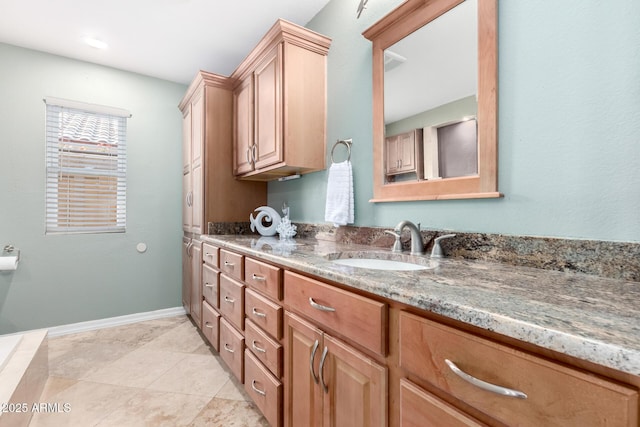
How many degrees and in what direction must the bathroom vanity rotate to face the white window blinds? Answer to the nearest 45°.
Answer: approximately 45° to its right

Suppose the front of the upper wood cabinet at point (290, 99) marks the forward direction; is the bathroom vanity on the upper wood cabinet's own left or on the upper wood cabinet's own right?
on the upper wood cabinet's own left

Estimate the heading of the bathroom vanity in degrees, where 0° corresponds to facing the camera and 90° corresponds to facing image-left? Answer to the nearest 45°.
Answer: approximately 45°

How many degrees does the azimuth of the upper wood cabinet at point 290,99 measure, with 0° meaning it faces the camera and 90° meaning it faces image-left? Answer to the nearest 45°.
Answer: approximately 45°

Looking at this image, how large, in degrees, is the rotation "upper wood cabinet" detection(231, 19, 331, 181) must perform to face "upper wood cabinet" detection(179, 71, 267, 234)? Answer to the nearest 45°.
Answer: approximately 90° to its right

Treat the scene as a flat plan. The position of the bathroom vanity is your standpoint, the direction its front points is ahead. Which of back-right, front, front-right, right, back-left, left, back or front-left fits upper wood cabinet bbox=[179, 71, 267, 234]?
right

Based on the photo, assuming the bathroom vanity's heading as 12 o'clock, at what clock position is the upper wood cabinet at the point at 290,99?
The upper wood cabinet is roughly at 3 o'clock from the bathroom vanity.

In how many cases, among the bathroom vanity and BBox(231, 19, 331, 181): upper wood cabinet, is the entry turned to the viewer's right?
0

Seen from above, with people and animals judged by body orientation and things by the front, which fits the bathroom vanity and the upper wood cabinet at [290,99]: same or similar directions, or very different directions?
same or similar directions
